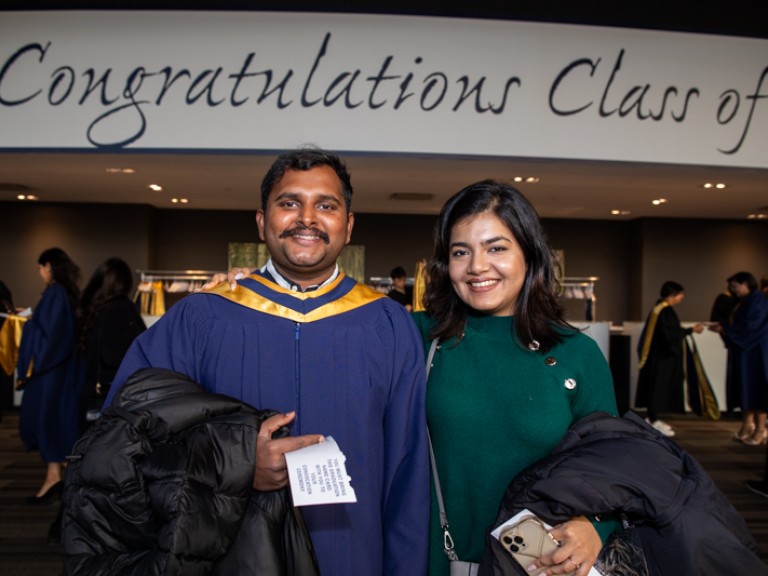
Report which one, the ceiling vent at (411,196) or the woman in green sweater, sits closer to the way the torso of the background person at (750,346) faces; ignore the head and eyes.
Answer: the ceiling vent

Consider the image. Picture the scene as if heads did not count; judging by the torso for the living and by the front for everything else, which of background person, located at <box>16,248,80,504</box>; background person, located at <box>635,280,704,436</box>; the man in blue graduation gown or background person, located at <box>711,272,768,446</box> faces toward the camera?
the man in blue graduation gown

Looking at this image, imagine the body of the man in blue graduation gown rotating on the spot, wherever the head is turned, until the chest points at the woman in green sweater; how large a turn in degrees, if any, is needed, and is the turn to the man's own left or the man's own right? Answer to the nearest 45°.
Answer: approximately 90° to the man's own left

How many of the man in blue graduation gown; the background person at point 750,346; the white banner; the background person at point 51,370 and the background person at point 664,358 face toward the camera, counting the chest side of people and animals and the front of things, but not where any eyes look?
2

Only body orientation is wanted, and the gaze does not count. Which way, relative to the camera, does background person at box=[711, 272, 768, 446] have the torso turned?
to the viewer's left

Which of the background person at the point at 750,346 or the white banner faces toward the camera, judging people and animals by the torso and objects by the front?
the white banner

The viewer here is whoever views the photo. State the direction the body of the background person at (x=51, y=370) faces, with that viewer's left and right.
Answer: facing to the left of the viewer

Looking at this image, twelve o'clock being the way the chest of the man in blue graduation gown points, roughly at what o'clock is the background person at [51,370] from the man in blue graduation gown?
The background person is roughly at 5 o'clock from the man in blue graduation gown.

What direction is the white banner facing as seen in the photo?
toward the camera
